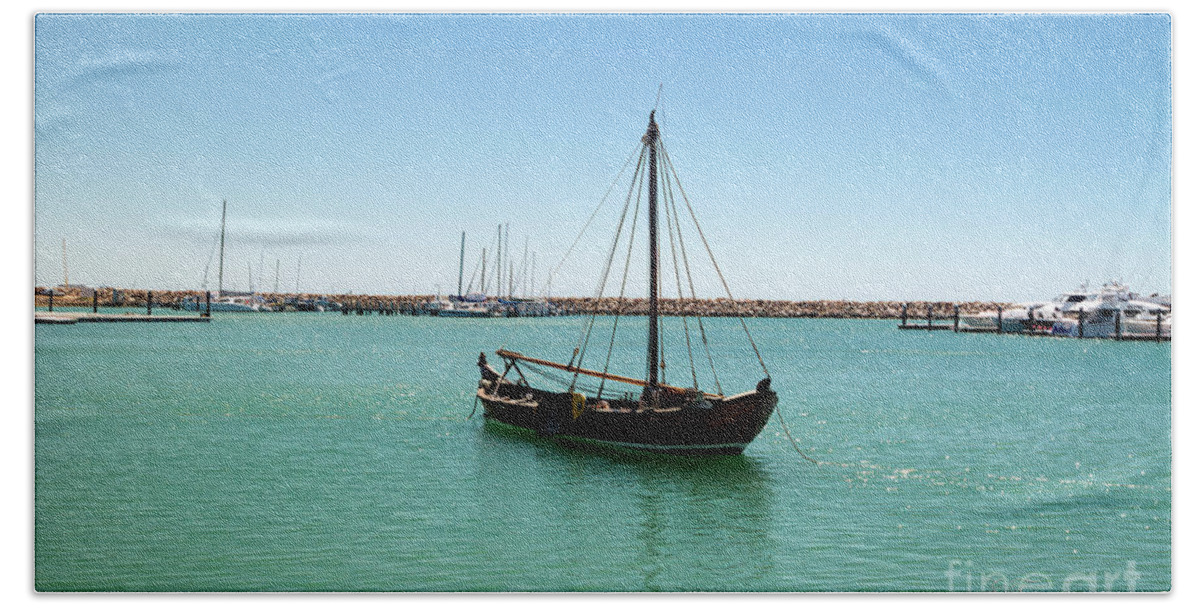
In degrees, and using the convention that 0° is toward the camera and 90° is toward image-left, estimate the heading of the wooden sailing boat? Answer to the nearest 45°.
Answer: approximately 315°

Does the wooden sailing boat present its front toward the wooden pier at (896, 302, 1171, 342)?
no
